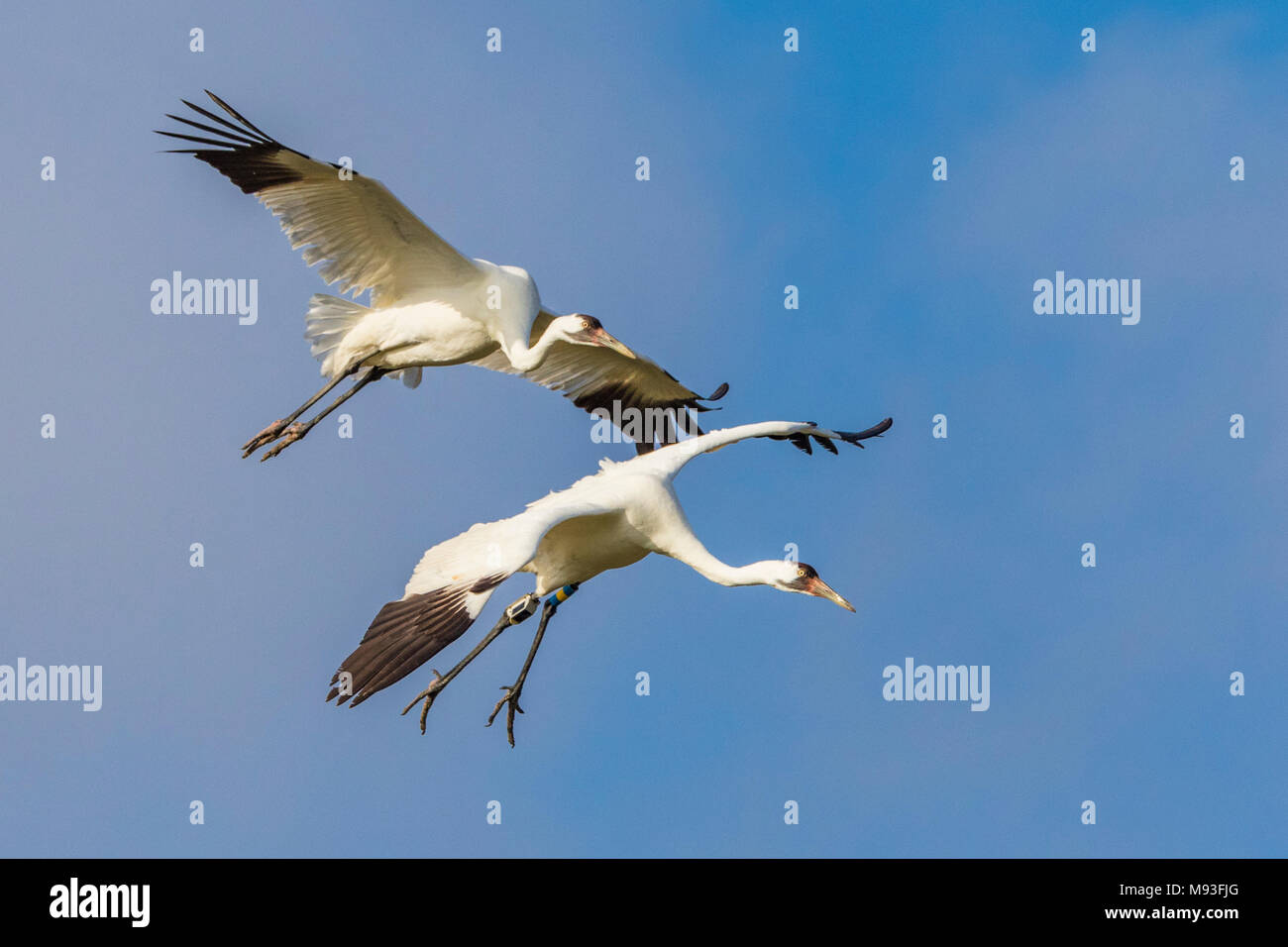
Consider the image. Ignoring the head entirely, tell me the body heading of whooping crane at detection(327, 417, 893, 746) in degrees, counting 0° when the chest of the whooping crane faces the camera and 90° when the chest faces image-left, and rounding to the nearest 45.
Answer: approximately 315°
